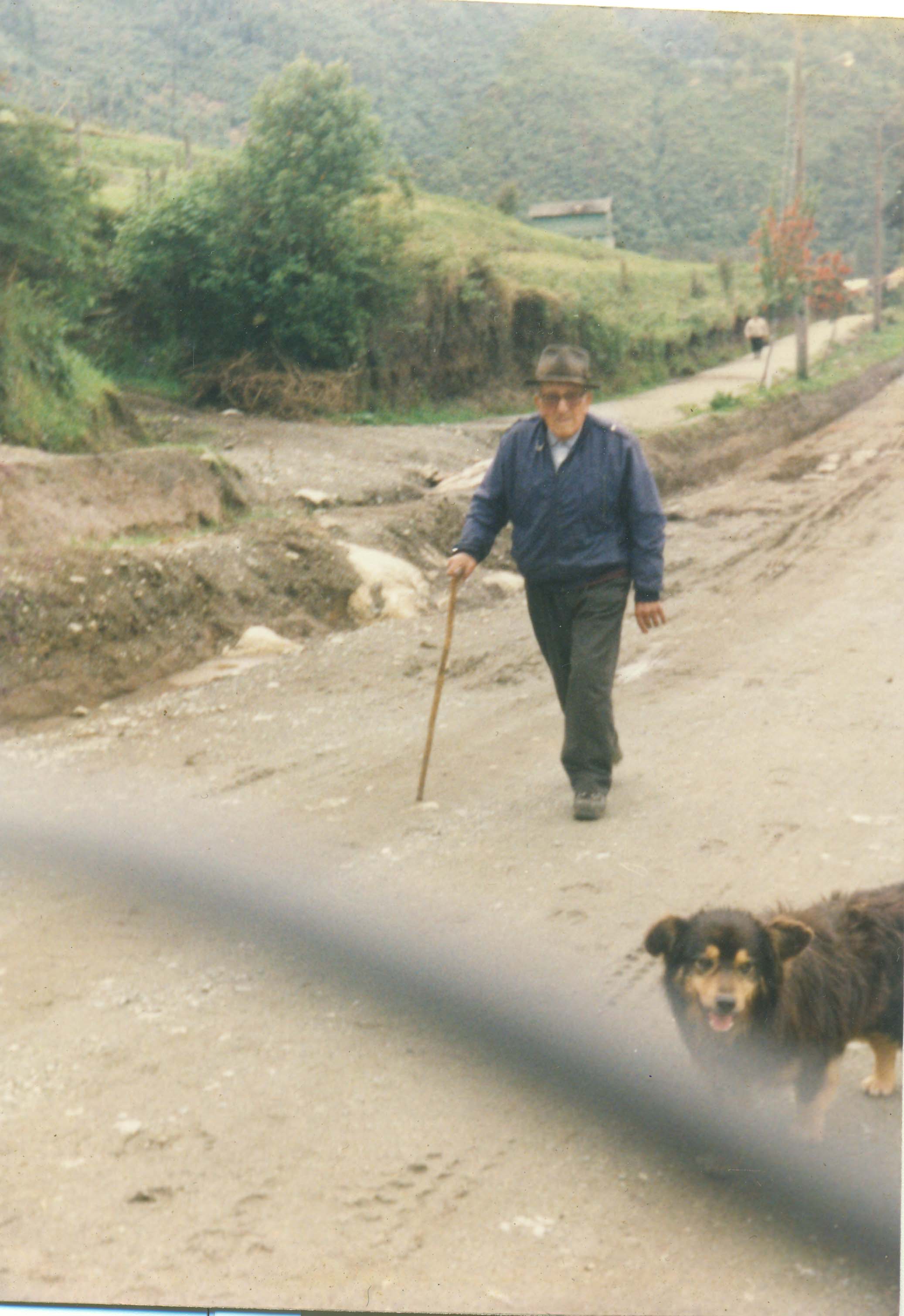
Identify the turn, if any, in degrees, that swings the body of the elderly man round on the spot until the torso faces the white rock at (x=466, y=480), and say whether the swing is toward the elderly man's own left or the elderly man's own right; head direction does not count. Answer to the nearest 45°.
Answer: approximately 135° to the elderly man's own right

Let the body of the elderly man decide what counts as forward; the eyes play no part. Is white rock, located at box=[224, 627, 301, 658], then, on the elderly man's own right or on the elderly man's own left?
on the elderly man's own right

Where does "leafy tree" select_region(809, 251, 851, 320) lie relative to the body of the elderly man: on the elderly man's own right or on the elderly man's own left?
on the elderly man's own left

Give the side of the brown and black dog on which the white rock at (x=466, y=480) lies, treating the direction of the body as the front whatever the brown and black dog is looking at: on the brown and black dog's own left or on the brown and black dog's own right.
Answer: on the brown and black dog's own right

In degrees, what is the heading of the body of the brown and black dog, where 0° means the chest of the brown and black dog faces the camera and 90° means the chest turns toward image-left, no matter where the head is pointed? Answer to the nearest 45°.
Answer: approximately 45°

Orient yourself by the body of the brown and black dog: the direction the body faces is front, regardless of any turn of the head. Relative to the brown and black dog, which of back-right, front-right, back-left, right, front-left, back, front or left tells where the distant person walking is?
back-right

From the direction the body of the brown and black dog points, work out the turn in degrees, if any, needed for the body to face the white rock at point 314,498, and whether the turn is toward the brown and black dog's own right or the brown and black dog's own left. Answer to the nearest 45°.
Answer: approximately 90° to the brown and black dog's own right
